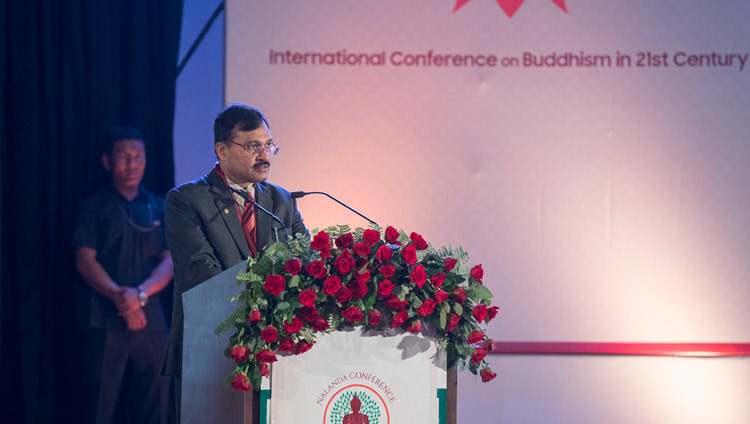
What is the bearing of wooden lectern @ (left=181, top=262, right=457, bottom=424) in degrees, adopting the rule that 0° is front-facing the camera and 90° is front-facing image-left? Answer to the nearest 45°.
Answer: approximately 315°

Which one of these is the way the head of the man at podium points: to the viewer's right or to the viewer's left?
to the viewer's right

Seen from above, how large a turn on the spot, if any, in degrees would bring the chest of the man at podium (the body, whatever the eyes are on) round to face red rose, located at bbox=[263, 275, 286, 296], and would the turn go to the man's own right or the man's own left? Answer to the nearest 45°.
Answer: approximately 45° to the man's own right

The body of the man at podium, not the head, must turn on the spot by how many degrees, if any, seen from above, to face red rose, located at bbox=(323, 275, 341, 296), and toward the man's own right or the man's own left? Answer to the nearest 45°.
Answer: approximately 45° to the man's own right

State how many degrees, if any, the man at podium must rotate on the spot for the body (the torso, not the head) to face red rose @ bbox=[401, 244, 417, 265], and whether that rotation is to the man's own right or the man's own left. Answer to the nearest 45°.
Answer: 0° — they already face it

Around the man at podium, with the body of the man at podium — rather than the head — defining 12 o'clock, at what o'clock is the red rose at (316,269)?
The red rose is roughly at 1 o'clock from the man at podium.

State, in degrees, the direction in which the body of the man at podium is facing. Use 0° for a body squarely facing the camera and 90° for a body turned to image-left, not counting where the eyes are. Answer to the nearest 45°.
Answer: approximately 315°
